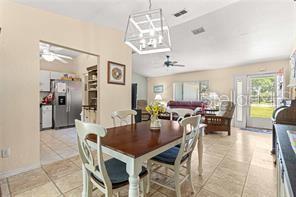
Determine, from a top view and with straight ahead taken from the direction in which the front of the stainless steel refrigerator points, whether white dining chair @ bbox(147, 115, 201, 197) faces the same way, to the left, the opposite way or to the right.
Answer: the opposite way

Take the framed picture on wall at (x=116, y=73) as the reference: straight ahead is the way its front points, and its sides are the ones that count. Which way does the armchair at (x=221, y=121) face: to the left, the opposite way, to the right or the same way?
the opposite way

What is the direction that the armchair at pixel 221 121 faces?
to the viewer's left

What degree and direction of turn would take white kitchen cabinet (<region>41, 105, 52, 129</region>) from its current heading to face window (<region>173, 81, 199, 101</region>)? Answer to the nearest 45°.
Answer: approximately 90° to its left

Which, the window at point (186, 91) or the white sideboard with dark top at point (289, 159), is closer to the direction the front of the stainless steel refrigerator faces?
the white sideboard with dark top

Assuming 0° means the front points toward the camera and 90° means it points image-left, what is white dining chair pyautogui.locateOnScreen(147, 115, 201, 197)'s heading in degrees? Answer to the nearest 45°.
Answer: approximately 135°

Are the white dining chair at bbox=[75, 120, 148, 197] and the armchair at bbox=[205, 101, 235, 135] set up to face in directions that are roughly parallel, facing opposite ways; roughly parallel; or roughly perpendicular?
roughly perpendicular

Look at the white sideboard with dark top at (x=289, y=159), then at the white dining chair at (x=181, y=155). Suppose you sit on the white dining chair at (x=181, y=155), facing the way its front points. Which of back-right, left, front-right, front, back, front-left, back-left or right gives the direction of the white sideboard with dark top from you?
back

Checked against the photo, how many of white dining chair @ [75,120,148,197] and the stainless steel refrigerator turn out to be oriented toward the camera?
1
